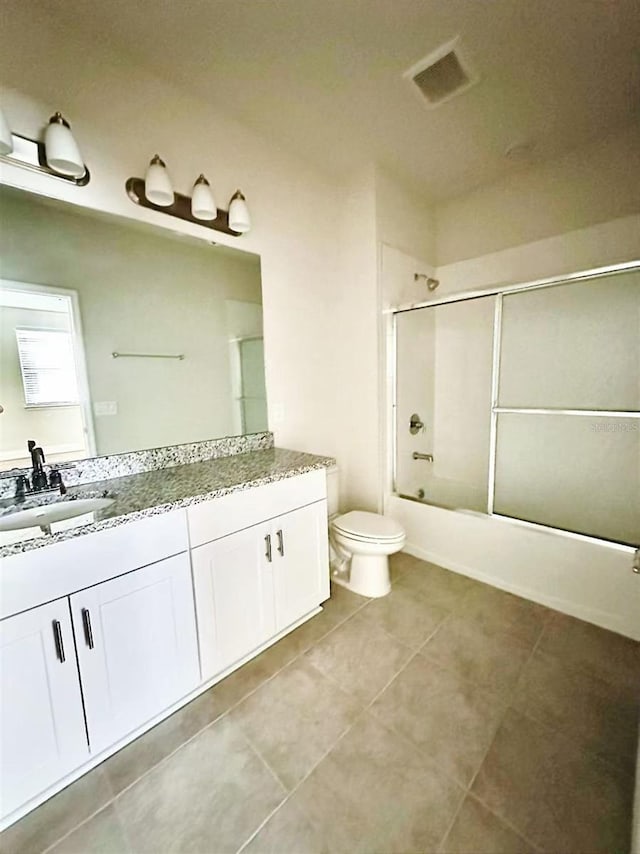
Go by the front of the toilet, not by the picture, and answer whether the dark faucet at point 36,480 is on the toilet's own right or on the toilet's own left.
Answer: on the toilet's own right

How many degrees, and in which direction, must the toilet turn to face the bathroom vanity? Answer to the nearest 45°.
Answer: approximately 90° to its right

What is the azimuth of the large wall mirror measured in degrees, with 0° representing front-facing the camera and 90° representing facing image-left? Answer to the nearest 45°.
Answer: approximately 315°
